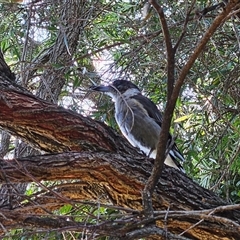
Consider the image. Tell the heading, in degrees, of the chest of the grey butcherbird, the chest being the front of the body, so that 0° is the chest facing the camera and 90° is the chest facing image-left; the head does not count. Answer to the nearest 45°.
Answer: approximately 90°
